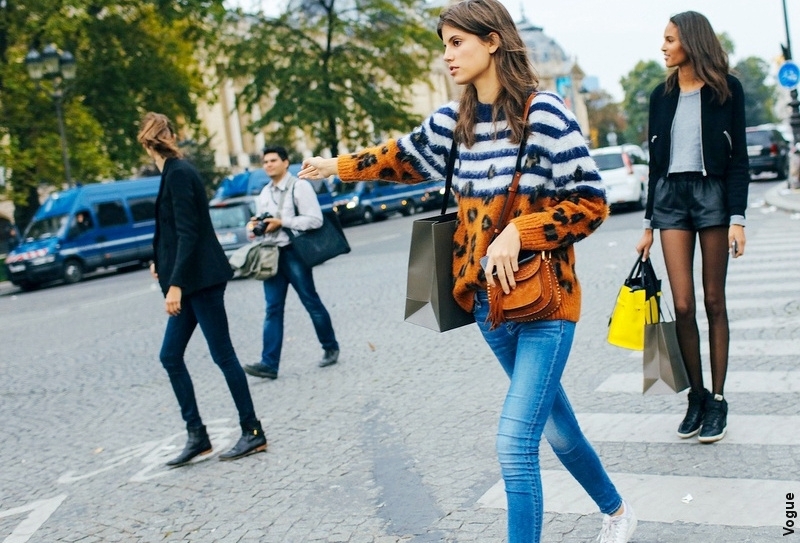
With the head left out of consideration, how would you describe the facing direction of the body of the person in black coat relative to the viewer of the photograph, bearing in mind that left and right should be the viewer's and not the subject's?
facing to the left of the viewer

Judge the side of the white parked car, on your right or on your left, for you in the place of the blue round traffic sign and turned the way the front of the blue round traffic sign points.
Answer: on your right

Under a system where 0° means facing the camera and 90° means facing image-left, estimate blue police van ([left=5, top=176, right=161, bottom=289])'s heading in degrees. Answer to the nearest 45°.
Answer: approximately 45°

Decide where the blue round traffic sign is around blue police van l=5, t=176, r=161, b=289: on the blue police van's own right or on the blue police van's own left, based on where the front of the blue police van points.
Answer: on the blue police van's own left

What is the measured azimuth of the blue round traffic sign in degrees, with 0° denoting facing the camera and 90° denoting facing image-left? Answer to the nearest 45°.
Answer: approximately 0°

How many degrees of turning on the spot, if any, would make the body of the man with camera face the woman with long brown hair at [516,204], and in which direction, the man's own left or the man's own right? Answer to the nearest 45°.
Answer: approximately 45° to the man's own left
